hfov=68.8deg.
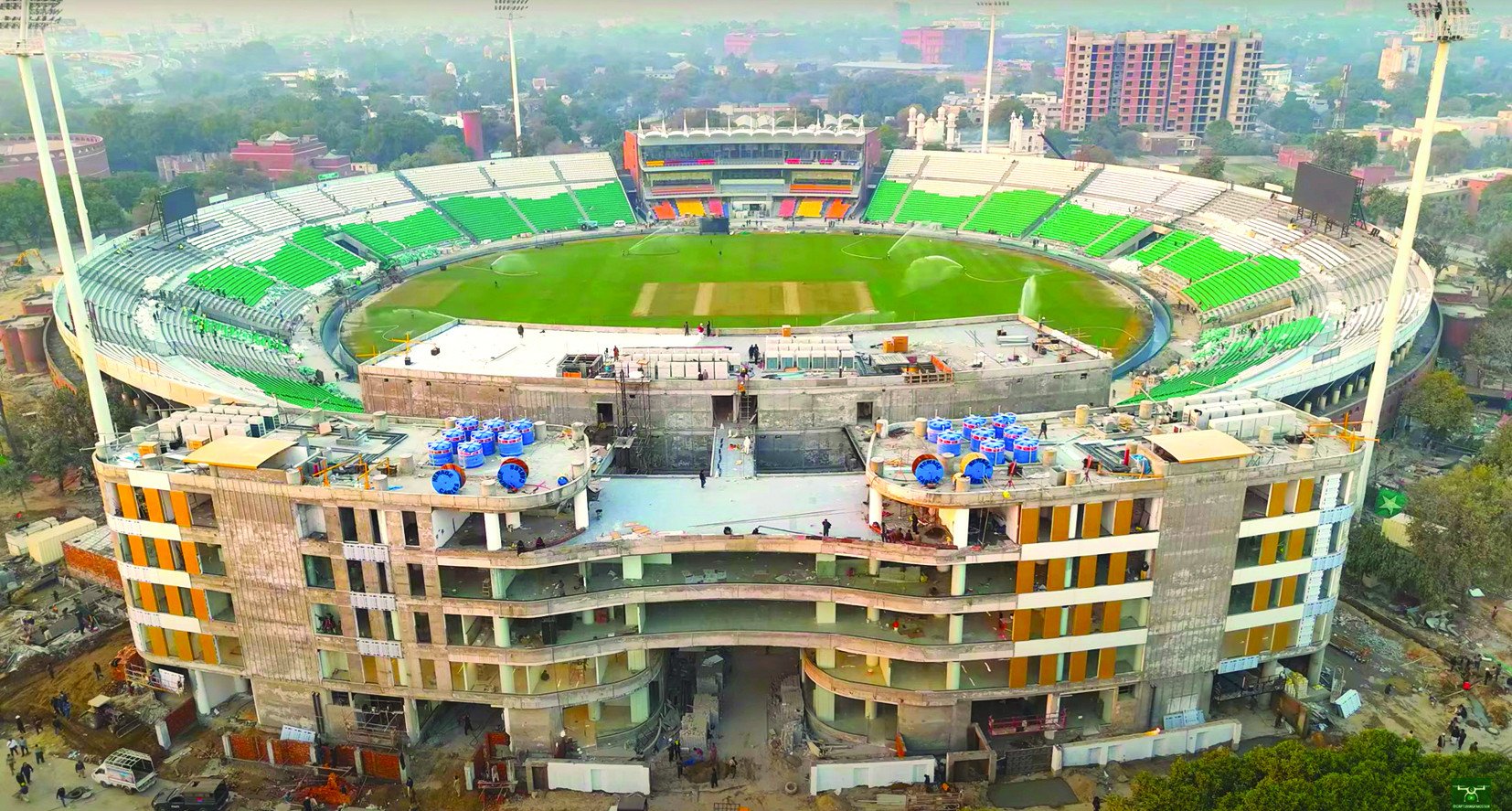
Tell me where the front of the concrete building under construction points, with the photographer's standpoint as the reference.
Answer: facing the viewer

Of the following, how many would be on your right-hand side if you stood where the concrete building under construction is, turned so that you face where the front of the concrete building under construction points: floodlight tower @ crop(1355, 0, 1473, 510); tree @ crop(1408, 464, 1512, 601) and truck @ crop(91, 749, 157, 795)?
1

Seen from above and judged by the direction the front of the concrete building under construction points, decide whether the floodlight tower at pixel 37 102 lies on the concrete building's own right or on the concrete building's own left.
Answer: on the concrete building's own right

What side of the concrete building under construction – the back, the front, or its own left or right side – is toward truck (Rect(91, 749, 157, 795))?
right

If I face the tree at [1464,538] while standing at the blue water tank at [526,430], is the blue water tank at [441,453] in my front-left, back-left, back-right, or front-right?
back-right

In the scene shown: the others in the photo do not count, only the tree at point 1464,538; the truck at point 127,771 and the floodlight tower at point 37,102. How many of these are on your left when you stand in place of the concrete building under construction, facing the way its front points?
1

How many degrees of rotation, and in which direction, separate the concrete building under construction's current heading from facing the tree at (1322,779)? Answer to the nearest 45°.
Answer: approximately 45° to its left

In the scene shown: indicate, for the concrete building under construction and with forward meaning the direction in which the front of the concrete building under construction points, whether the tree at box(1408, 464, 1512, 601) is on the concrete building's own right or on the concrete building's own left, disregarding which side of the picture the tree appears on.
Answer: on the concrete building's own left

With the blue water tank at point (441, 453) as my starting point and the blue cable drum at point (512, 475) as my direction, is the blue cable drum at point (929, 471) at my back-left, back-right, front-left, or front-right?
front-left
